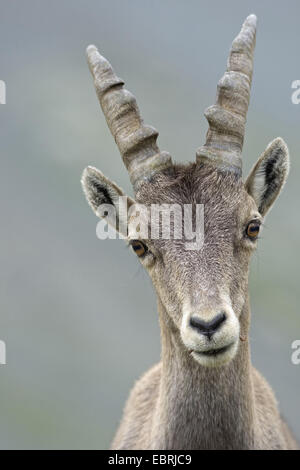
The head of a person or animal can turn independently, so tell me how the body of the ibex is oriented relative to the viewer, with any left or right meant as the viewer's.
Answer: facing the viewer
